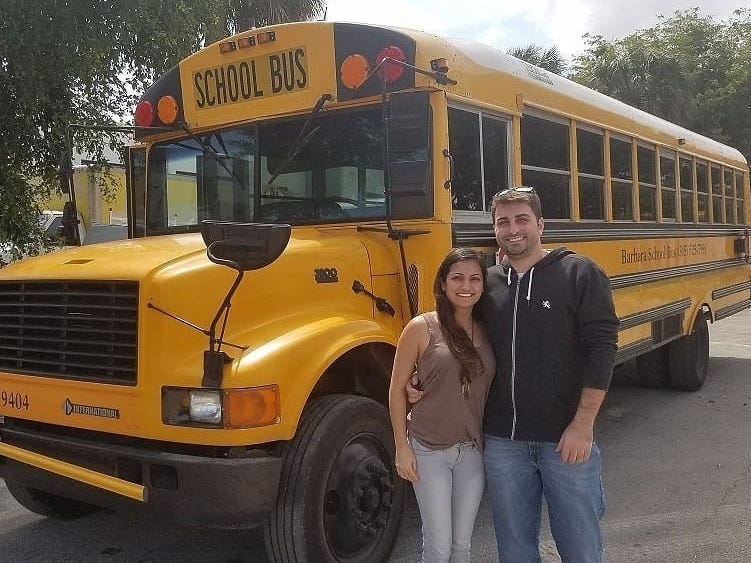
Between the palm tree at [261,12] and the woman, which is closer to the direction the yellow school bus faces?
the woman

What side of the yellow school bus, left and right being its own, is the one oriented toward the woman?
left

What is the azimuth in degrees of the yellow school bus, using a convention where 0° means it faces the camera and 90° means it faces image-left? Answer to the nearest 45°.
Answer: approximately 45°

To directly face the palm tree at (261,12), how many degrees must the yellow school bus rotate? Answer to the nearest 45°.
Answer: approximately 135° to its right
